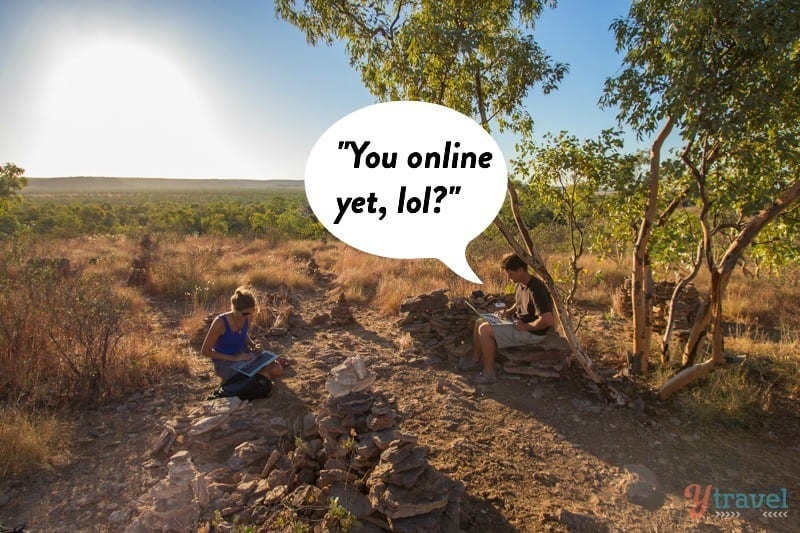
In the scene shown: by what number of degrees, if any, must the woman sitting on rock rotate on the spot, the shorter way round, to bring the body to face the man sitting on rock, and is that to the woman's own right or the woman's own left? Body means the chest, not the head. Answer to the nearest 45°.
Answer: approximately 45° to the woman's own left

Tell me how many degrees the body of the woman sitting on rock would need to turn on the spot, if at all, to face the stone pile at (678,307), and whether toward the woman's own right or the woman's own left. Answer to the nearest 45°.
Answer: approximately 45° to the woman's own left

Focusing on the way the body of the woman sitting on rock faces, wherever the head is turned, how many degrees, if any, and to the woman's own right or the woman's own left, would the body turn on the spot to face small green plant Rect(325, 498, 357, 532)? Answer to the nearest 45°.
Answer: approximately 45° to the woman's own right

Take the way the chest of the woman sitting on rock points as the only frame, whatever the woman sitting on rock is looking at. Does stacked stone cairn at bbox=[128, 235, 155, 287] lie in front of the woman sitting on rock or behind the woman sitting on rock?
behind

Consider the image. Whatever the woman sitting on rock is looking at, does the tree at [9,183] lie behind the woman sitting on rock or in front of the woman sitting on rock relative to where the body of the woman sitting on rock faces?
behind

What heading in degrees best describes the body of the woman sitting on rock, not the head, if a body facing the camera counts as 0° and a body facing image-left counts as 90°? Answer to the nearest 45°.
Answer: approximately 315°

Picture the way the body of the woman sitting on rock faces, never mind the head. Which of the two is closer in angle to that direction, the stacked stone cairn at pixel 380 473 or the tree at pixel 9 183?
the stacked stone cairn

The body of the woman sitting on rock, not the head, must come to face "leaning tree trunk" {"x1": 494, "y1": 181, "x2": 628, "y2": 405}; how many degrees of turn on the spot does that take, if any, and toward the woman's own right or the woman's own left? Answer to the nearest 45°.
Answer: approximately 45° to the woman's own left

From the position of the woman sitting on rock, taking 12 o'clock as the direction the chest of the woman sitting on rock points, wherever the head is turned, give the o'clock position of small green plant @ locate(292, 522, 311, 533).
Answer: The small green plant is roughly at 1 o'clock from the woman sitting on rock.

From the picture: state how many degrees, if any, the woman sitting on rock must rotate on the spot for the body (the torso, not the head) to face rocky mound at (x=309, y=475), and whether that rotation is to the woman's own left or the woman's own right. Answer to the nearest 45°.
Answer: approximately 45° to the woman's own right
